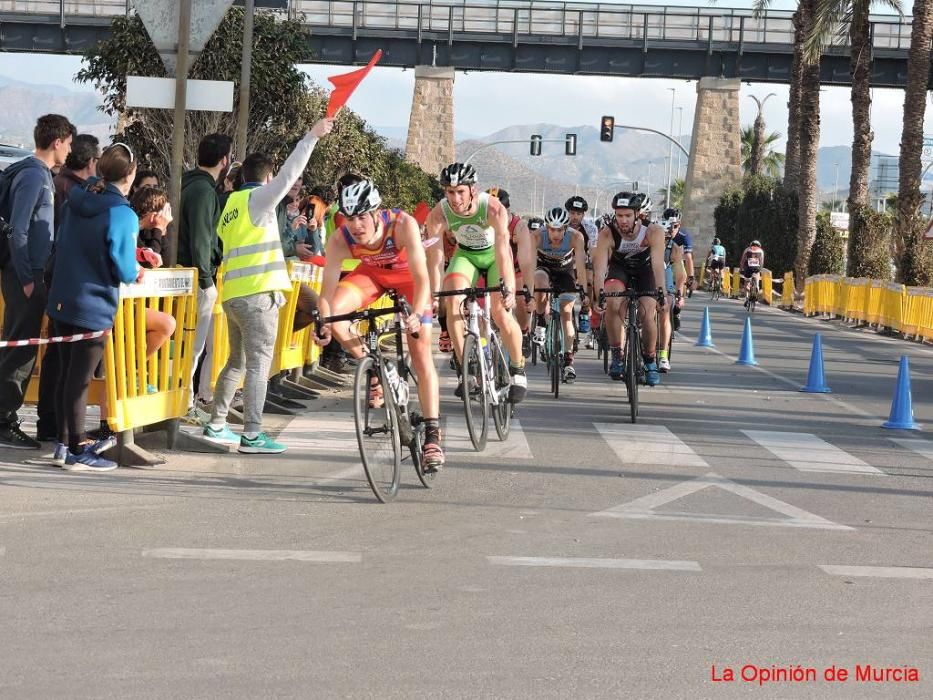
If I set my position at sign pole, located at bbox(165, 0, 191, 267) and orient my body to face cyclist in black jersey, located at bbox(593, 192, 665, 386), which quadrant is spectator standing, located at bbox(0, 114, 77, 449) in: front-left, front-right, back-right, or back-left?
back-right

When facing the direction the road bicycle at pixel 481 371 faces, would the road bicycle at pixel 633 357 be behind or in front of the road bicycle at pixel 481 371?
behind

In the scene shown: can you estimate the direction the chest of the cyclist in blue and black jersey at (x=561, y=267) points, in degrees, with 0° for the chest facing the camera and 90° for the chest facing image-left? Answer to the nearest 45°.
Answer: approximately 0°

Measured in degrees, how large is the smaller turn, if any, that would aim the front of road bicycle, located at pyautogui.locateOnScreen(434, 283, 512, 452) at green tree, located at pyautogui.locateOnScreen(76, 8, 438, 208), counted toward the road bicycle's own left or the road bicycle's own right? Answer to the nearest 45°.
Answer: approximately 180°

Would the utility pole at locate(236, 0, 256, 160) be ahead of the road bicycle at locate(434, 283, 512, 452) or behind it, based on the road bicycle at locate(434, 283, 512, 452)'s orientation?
behind

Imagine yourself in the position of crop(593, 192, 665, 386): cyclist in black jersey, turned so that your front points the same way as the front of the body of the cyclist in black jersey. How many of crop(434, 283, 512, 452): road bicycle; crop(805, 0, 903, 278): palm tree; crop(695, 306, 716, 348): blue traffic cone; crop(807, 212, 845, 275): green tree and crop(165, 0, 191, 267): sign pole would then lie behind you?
3

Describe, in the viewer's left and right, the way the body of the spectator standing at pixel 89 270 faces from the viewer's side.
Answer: facing away from the viewer and to the right of the viewer

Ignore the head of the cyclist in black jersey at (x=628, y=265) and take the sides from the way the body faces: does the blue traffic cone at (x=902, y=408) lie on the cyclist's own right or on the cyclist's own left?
on the cyclist's own left

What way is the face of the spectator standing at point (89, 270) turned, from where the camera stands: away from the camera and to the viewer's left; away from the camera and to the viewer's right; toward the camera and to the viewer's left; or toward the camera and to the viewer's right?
away from the camera and to the viewer's right

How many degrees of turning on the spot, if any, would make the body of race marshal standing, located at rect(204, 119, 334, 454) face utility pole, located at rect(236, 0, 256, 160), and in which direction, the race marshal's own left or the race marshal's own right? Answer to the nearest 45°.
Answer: approximately 45° to the race marshal's own left

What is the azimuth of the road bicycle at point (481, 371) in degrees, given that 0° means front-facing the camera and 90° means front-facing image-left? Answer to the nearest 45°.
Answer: approximately 0°
